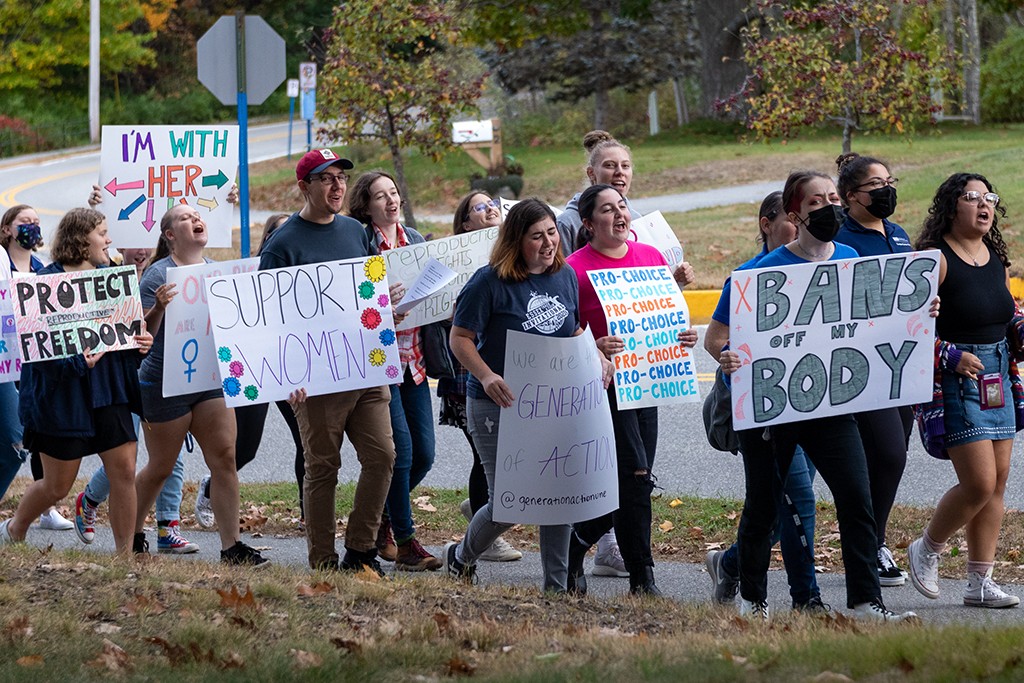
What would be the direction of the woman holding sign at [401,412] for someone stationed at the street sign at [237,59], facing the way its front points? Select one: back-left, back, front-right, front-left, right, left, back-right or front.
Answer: back

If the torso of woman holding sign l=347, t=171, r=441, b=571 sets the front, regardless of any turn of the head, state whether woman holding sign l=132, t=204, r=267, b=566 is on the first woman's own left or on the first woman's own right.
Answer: on the first woman's own right

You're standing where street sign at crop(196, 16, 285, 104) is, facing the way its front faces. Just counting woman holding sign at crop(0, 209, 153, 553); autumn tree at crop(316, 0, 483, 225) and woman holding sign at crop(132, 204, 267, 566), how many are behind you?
2

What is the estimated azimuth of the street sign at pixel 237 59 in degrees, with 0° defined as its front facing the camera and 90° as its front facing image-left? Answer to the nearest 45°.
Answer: approximately 180°

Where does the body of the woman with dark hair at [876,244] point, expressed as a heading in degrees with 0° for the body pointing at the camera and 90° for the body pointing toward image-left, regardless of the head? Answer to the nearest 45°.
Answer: approximately 315°
